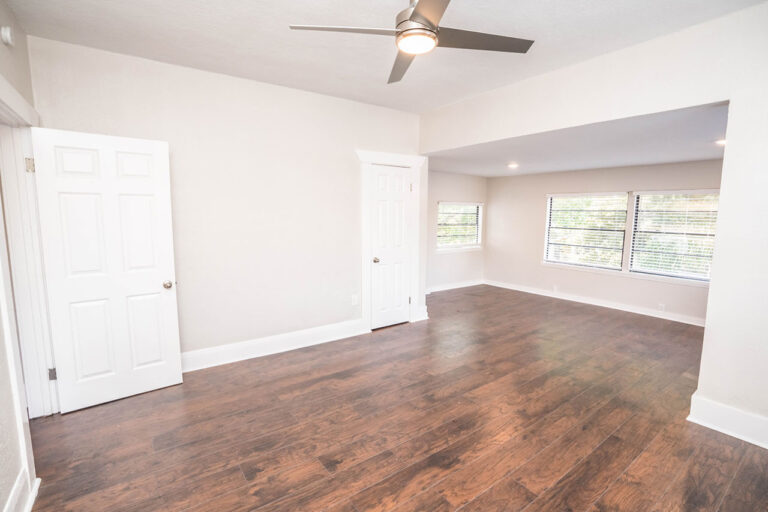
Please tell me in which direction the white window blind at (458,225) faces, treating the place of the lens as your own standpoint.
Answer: facing the viewer and to the right of the viewer

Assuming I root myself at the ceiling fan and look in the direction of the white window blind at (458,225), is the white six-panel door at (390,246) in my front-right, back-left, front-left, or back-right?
front-left

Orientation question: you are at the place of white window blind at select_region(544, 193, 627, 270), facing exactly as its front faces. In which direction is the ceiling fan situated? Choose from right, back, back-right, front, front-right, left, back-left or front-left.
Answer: front-left

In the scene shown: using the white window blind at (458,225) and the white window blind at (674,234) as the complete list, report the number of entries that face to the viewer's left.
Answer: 0

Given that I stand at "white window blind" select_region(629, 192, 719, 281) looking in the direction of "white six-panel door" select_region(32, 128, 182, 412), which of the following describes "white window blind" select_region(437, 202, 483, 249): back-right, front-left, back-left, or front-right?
front-right

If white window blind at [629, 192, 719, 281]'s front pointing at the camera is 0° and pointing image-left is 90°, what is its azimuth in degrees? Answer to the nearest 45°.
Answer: approximately 0°

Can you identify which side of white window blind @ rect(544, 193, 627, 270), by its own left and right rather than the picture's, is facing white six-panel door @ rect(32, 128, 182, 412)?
front

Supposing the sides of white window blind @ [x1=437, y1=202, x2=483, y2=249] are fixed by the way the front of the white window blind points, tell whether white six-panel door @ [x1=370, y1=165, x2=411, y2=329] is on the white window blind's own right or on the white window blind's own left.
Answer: on the white window blind's own right

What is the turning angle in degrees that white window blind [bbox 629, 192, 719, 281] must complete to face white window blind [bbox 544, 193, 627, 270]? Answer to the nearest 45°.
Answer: approximately 90° to its right

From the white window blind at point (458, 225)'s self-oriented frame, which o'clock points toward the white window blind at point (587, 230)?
the white window blind at point (587, 230) is roughly at 11 o'clock from the white window blind at point (458, 225).

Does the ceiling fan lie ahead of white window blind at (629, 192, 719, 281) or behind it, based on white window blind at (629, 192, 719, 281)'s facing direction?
ahead

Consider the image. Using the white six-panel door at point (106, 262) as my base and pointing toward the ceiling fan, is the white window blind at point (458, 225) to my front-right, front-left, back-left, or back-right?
front-left

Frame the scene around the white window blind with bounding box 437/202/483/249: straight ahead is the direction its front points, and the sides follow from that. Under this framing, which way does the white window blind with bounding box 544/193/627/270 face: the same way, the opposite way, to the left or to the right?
to the right

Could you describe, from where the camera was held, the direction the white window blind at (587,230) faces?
facing the viewer and to the left of the viewer

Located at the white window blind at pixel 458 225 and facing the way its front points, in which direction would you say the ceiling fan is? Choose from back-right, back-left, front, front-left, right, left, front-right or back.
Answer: front-right

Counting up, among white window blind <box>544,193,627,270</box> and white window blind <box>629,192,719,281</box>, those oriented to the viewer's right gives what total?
0
